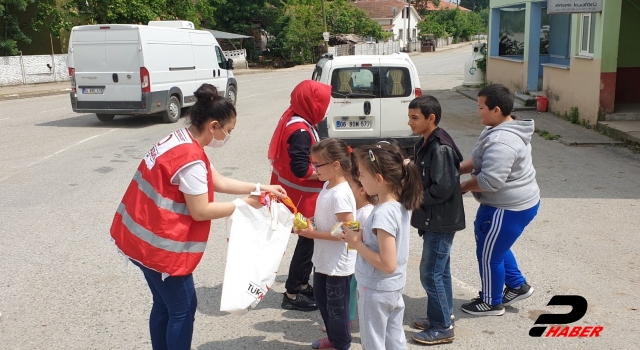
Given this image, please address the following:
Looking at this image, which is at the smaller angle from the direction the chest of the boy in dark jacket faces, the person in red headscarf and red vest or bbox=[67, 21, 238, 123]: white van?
the person in red headscarf and red vest

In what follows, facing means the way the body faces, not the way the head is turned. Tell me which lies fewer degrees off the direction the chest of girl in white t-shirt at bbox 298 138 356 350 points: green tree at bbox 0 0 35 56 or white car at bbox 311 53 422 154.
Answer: the green tree

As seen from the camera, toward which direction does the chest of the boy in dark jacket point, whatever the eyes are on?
to the viewer's left

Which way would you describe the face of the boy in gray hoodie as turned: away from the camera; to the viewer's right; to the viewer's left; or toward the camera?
to the viewer's left

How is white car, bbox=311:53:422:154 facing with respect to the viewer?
away from the camera

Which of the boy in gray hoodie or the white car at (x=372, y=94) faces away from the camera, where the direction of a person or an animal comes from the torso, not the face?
the white car

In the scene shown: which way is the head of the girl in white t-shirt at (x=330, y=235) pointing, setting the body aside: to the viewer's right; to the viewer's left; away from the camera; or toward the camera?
to the viewer's left

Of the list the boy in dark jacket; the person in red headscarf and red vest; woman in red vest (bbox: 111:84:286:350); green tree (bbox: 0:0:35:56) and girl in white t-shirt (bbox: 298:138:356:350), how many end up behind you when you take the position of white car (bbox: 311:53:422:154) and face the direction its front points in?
4

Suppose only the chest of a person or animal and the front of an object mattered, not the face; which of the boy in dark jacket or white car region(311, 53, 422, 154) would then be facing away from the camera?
the white car

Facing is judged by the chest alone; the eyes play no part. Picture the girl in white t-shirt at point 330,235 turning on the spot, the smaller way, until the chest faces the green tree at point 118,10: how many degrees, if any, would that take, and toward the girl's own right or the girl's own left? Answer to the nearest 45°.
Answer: approximately 90° to the girl's own right

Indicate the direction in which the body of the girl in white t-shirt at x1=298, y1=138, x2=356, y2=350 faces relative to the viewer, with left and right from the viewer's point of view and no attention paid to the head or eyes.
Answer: facing to the left of the viewer

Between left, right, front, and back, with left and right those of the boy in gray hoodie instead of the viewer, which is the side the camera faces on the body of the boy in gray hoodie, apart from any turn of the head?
left

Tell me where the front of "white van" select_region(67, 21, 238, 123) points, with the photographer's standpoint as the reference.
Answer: facing away from the viewer and to the right of the viewer

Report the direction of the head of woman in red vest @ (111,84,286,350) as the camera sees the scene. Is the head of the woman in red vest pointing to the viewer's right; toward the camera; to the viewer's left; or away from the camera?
to the viewer's right
